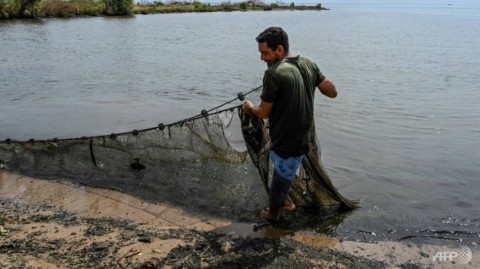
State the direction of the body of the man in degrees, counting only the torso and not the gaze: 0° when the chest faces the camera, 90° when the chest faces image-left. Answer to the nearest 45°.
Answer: approximately 135°
